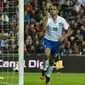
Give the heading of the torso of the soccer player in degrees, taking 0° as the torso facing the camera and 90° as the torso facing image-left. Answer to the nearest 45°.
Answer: approximately 0°

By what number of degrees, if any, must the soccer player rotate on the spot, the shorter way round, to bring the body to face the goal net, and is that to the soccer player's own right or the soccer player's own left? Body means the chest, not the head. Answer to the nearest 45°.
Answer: approximately 135° to the soccer player's own right
